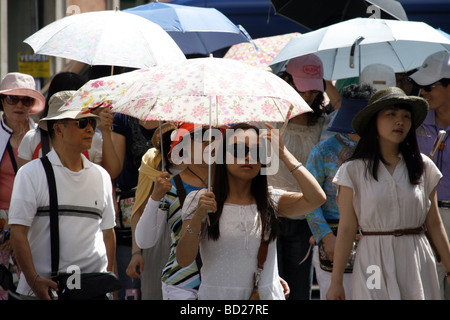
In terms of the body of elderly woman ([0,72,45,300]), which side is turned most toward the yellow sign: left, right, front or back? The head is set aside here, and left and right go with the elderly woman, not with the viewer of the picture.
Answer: back

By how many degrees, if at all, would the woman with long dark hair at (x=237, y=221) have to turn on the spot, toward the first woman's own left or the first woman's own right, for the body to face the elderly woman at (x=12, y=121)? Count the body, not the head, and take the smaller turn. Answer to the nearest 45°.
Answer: approximately 135° to the first woman's own right

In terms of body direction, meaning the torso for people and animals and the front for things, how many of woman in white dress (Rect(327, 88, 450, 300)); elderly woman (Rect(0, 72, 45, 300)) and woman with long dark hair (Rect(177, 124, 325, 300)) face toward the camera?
3

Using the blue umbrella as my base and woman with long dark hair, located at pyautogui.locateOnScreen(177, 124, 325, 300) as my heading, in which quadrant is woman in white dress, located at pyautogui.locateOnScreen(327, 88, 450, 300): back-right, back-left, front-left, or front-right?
front-left

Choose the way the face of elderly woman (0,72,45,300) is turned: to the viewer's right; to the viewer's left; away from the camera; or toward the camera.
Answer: toward the camera

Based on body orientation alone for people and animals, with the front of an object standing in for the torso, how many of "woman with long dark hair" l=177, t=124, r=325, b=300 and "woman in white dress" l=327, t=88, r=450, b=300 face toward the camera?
2

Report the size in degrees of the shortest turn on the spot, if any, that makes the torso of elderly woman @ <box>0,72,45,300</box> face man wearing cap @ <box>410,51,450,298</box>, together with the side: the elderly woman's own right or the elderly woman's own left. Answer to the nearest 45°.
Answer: approximately 90° to the elderly woman's own left

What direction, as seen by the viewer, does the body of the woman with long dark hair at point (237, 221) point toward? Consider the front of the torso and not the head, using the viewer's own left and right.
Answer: facing the viewer

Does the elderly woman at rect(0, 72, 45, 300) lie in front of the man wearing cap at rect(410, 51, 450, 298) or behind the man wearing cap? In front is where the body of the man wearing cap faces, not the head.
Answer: in front

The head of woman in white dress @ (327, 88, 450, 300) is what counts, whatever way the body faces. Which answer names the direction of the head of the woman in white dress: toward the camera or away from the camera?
toward the camera

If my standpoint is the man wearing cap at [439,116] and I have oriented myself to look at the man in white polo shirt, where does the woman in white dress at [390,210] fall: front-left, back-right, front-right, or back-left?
front-left

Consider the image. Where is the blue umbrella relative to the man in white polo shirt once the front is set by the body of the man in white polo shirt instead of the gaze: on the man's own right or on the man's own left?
on the man's own left

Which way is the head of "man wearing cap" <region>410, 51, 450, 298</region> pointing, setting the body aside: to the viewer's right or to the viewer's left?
to the viewer's left

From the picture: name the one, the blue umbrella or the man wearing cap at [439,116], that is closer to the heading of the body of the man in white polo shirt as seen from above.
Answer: the man wearing cap

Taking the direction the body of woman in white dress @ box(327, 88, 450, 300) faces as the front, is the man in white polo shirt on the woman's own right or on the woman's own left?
on the woman's own right

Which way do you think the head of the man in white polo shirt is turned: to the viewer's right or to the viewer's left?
to the viewer's right

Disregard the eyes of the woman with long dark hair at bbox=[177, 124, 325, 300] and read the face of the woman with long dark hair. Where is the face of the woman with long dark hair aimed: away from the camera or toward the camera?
toward the camera
